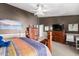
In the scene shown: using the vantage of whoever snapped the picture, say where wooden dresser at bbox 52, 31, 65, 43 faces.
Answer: facing the viewer and to the left of the viewer

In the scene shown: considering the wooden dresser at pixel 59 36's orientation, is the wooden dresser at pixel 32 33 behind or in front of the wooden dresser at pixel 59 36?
in front
